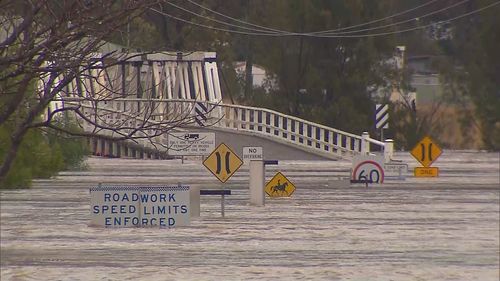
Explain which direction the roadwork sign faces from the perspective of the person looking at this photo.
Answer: facing the viewer

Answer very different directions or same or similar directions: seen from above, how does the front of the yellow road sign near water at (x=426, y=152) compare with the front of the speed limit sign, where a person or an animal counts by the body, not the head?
same or similar directions

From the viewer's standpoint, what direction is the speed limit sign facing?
toward the camera

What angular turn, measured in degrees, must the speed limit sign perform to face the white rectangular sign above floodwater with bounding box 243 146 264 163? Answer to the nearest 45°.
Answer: approximately 90° to its right

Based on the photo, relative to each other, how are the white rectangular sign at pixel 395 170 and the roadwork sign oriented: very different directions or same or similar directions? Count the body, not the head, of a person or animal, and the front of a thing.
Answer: same or similar directions

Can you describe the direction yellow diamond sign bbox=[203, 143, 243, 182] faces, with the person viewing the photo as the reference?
facing the viewer

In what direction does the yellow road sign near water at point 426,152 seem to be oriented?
toward the camera

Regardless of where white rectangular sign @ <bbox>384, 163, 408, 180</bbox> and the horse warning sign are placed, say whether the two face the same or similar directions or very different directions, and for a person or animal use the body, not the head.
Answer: same or similar directions

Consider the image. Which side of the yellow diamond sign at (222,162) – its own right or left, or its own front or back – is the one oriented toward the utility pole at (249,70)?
back
